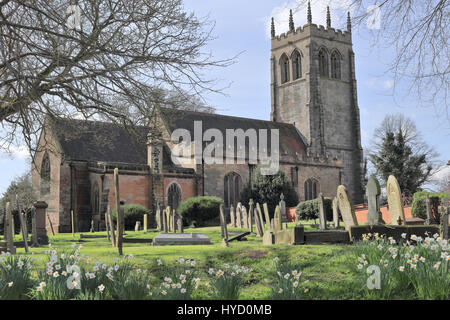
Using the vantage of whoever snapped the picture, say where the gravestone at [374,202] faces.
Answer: facing the viewer and to the left of the viewer

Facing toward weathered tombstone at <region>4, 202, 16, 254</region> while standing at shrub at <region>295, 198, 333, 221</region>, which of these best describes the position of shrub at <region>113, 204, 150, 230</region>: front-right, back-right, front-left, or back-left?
front-right

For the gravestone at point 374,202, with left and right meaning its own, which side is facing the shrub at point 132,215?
right

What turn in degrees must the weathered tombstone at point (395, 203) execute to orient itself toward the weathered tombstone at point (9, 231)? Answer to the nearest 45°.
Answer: approximately 45° to its right

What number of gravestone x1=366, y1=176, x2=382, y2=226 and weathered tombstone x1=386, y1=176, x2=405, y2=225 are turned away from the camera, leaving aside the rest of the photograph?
0

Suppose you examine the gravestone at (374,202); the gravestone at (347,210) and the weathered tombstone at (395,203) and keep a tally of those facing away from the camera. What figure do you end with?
0

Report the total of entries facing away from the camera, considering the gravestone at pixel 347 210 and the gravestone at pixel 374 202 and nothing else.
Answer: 0

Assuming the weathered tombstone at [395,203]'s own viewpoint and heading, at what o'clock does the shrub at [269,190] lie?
The shrub is roughly at 4 o'clock from the weathered tombstone.

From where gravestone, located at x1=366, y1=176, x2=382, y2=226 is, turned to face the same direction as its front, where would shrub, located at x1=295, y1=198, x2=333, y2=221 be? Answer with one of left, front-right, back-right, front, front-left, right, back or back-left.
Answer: back-right
